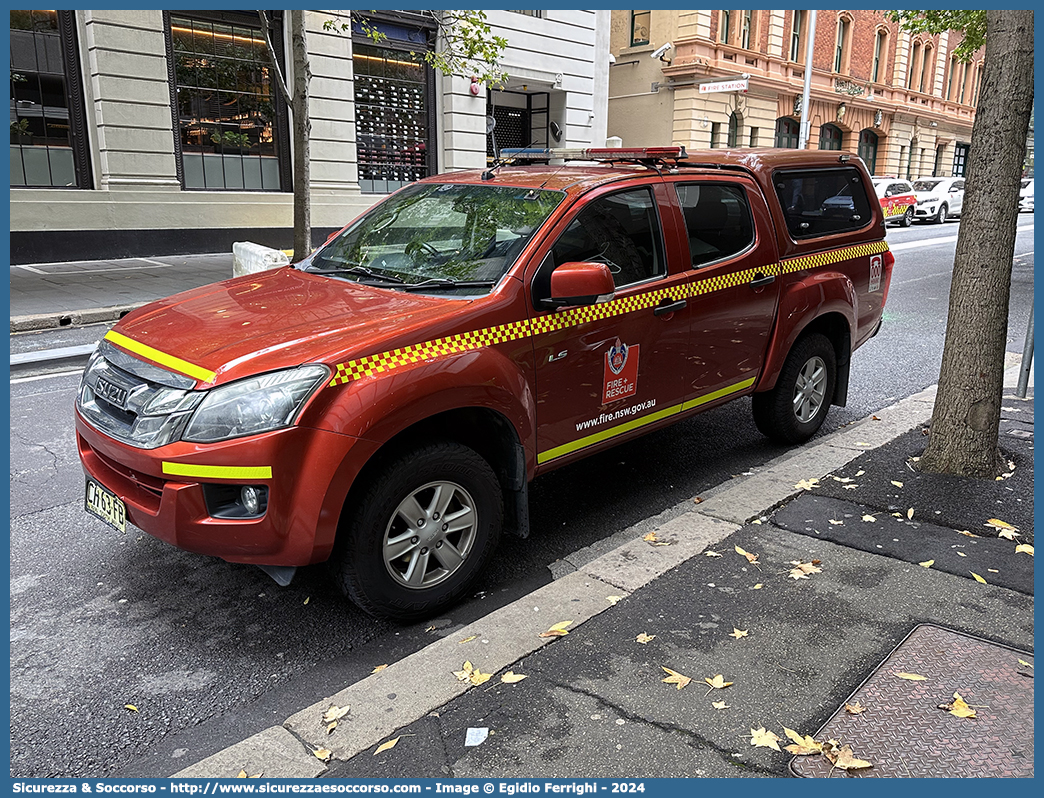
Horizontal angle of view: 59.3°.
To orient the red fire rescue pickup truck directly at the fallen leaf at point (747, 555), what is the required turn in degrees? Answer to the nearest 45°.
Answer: approximately 135° to its left

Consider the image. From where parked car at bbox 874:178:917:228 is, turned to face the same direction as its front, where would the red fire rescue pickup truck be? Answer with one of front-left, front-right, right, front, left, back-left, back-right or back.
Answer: front-left

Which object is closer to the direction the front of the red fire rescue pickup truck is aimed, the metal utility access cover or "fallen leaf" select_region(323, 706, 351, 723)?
the fallen leaf

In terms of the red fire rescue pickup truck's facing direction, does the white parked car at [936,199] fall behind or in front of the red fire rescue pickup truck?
behind

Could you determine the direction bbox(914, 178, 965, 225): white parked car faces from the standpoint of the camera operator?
facing the viewer and to the left of the viewer

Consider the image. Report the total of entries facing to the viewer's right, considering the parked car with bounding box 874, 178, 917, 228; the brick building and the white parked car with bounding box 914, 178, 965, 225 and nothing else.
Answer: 0

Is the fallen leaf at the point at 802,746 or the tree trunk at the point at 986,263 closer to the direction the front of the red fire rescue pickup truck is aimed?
the fallen leaf

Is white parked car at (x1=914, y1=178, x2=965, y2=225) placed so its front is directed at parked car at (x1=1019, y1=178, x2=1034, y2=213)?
no

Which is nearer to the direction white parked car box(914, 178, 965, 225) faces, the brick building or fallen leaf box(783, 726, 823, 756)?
the fallen leaf

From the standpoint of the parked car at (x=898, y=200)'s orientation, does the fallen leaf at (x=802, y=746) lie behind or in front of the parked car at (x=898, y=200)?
in front

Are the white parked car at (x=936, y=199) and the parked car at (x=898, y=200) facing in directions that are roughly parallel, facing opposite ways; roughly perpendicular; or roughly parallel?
roughly parallel

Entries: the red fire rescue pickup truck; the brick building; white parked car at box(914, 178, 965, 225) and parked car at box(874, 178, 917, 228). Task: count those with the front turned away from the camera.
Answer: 0

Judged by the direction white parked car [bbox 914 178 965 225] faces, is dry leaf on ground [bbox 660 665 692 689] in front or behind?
in front

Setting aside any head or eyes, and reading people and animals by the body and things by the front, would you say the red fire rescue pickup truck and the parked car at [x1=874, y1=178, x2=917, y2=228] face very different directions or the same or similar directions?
same or similar directions

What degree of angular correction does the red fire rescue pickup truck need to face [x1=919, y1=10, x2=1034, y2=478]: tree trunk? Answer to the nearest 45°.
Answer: approximately 135° to its left

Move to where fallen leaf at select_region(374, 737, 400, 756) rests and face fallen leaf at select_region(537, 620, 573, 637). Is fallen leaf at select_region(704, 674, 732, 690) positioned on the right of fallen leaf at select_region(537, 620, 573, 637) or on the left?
right

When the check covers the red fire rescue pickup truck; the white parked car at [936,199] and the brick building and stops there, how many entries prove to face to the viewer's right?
0
